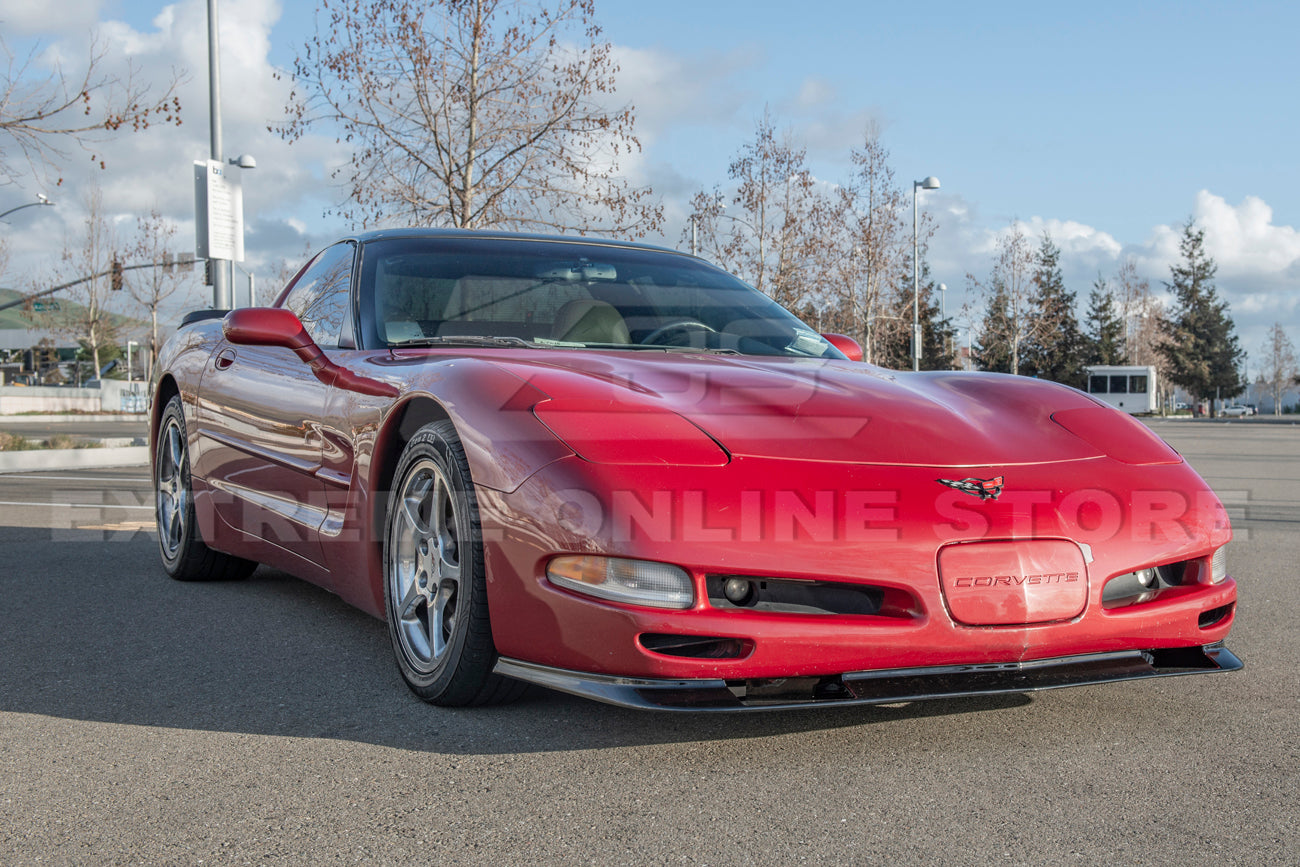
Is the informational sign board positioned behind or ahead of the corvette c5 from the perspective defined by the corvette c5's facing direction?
behind

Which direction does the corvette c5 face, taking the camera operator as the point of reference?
facing the viewer and to the right of the viewer

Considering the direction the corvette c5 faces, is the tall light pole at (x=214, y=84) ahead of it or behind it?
behind
